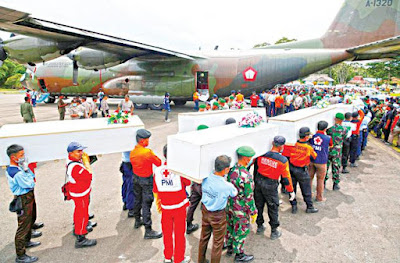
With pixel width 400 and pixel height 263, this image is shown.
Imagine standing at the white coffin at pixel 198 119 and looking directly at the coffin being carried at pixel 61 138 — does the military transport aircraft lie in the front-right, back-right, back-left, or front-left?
back-right

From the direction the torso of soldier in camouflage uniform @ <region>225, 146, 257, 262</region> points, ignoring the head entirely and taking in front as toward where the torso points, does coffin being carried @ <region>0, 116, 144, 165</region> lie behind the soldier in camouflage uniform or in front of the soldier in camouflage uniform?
behind

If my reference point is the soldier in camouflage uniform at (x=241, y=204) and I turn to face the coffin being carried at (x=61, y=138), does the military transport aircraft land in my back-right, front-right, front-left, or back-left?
front-right

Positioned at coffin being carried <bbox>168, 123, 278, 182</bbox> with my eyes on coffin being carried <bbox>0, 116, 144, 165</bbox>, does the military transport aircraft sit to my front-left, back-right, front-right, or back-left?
front-right
